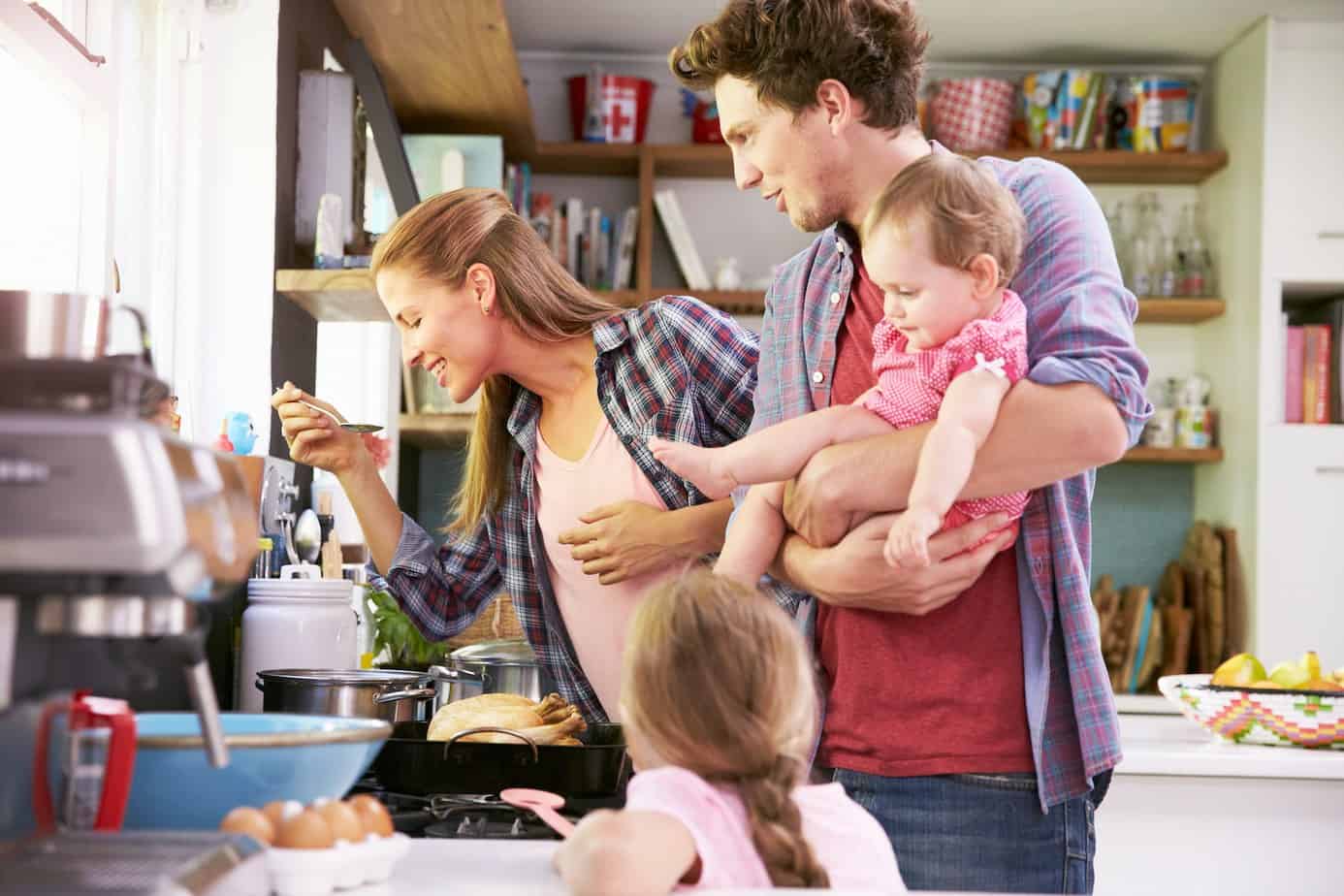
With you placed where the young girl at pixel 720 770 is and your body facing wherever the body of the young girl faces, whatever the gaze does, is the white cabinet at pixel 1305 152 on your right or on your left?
on your right

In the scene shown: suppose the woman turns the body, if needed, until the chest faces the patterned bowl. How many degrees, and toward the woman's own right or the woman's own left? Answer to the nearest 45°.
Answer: approximately 135° to the woman's own left

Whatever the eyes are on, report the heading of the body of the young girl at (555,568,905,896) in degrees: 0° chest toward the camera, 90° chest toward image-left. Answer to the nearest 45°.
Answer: approximately 135°

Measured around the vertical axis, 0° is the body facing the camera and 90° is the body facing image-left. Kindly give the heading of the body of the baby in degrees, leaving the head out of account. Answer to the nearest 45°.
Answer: approximately 45°

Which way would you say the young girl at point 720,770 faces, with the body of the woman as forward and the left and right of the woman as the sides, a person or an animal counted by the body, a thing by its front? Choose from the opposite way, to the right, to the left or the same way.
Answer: to the right

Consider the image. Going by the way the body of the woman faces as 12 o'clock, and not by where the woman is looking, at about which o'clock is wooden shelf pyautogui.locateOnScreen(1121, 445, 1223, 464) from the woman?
The wooden shelf is roughly at 6 o'clock from the woman.

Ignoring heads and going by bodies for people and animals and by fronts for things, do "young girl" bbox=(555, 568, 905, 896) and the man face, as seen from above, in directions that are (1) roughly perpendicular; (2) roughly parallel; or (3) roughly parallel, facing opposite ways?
roughly perpendicular

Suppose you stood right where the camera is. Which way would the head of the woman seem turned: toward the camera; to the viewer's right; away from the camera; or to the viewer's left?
to the viewer's left

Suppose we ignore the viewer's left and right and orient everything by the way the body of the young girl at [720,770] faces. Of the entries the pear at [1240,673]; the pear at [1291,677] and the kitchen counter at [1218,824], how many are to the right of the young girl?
3

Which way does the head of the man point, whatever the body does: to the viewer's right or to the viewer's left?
to the viewer's left

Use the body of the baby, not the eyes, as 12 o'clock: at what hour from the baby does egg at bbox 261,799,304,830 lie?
The egg is roughly at 12 o'clock from the baby.
